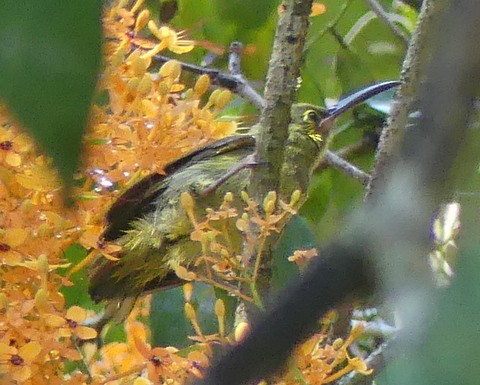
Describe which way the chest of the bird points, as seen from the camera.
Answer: to the viewer's right

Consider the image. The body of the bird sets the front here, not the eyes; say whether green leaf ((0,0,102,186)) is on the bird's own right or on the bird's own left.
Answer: on the bird's own right
